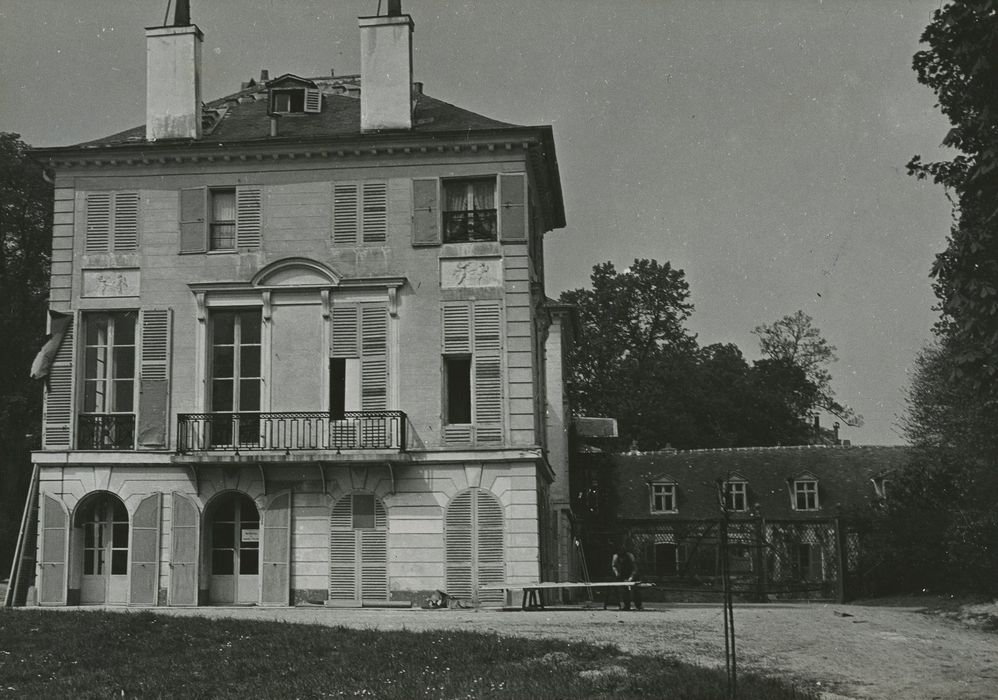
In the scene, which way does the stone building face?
toward the camera

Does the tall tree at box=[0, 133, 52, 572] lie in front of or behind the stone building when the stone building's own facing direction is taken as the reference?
behind
